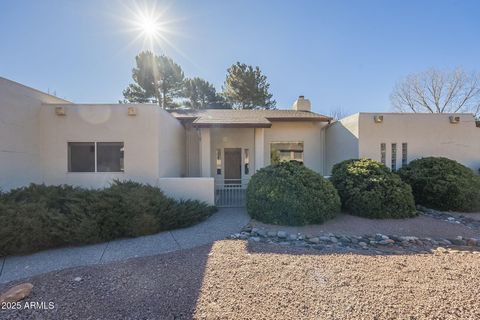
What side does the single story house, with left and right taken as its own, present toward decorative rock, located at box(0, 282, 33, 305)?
front

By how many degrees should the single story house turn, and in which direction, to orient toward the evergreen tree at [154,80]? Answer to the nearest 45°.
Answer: approximately 180°

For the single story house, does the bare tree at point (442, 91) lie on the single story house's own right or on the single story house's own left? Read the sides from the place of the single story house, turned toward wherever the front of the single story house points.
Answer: on the single story house's own left

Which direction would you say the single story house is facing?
toward the camera

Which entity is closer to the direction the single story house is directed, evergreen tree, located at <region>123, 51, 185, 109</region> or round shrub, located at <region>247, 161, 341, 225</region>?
the round shrub

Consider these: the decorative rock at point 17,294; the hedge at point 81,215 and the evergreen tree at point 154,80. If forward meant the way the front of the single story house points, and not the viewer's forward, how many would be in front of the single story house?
2

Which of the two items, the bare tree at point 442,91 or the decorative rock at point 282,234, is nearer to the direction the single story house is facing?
the decorative rock

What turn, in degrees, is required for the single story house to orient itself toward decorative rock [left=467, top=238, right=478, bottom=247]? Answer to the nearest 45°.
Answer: approximately 90° to its left

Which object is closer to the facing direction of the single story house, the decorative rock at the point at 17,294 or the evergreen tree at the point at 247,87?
the decorative rock

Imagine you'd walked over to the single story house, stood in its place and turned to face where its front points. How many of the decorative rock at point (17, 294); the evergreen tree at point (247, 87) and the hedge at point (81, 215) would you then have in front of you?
2

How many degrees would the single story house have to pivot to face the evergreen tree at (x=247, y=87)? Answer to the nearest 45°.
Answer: approximately 180°

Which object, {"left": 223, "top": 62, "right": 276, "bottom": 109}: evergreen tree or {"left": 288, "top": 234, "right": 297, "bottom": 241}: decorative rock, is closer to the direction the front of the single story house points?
the decorative rock

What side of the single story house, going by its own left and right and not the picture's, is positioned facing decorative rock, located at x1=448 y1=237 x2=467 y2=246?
front

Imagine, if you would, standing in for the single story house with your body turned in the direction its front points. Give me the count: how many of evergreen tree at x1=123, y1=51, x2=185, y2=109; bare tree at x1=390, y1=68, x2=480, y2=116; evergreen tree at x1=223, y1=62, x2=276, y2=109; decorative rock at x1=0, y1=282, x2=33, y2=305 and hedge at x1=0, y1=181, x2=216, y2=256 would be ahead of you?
2
